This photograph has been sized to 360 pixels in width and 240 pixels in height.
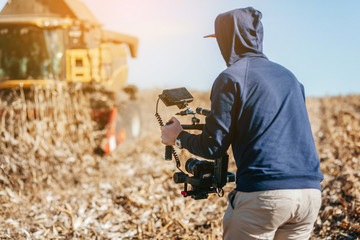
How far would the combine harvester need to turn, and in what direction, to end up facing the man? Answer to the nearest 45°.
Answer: approximately 45° to its left

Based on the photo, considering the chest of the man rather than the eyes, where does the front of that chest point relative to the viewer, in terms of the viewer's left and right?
facing away from the viewer and to the left of the viewer

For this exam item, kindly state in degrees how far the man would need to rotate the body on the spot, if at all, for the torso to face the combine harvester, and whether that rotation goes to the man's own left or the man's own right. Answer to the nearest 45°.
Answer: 0° — they already face it

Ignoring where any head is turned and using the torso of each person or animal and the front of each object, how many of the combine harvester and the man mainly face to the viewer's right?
0

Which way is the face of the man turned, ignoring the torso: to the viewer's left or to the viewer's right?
to the viewer's left
